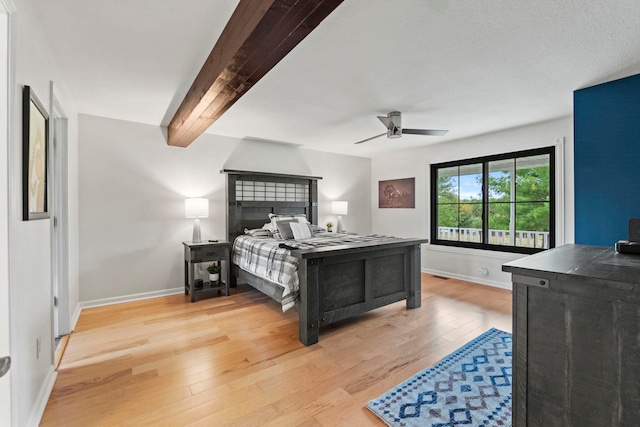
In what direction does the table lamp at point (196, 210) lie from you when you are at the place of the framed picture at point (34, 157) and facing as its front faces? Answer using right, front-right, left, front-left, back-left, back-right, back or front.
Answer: front-left

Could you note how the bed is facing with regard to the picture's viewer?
facing the viewer and to the right of the viewer

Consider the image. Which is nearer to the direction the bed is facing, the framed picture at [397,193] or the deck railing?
the deck railing

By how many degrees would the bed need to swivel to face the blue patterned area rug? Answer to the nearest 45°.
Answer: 0° — it already faces it

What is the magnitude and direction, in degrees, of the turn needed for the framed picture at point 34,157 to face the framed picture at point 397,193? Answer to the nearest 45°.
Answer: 0° — it already faces it

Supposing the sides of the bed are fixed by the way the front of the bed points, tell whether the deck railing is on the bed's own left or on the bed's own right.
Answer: on the bed's own left

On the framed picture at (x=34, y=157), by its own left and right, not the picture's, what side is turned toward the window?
front

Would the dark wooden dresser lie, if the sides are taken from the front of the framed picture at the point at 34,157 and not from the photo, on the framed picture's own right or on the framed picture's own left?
on the framed picture's own right

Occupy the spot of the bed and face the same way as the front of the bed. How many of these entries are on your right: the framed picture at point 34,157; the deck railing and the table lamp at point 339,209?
1

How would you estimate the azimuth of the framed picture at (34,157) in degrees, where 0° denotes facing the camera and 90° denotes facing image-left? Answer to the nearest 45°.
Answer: approximately 270°

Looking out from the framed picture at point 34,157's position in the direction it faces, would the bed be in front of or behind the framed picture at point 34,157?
in front

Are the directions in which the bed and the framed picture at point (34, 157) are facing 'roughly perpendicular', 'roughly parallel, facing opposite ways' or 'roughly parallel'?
roughly perpendicular

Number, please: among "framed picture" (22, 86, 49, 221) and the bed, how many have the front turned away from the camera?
0
